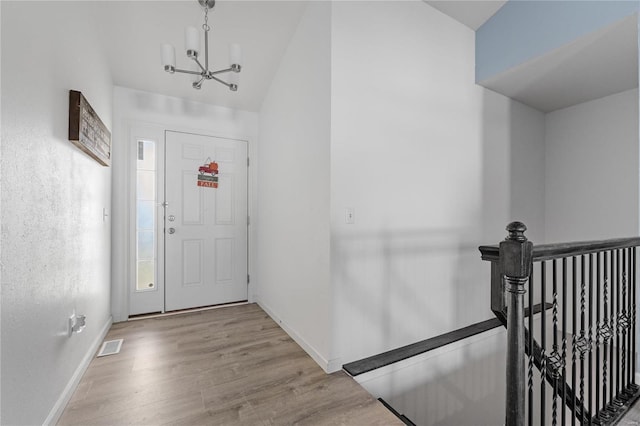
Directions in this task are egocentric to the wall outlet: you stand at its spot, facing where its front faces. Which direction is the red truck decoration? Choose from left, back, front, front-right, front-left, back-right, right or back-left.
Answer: front-left

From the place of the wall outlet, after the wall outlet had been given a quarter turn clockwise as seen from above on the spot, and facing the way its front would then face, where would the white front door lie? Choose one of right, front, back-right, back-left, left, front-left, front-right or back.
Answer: back-left

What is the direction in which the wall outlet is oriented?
to the viewer's right
